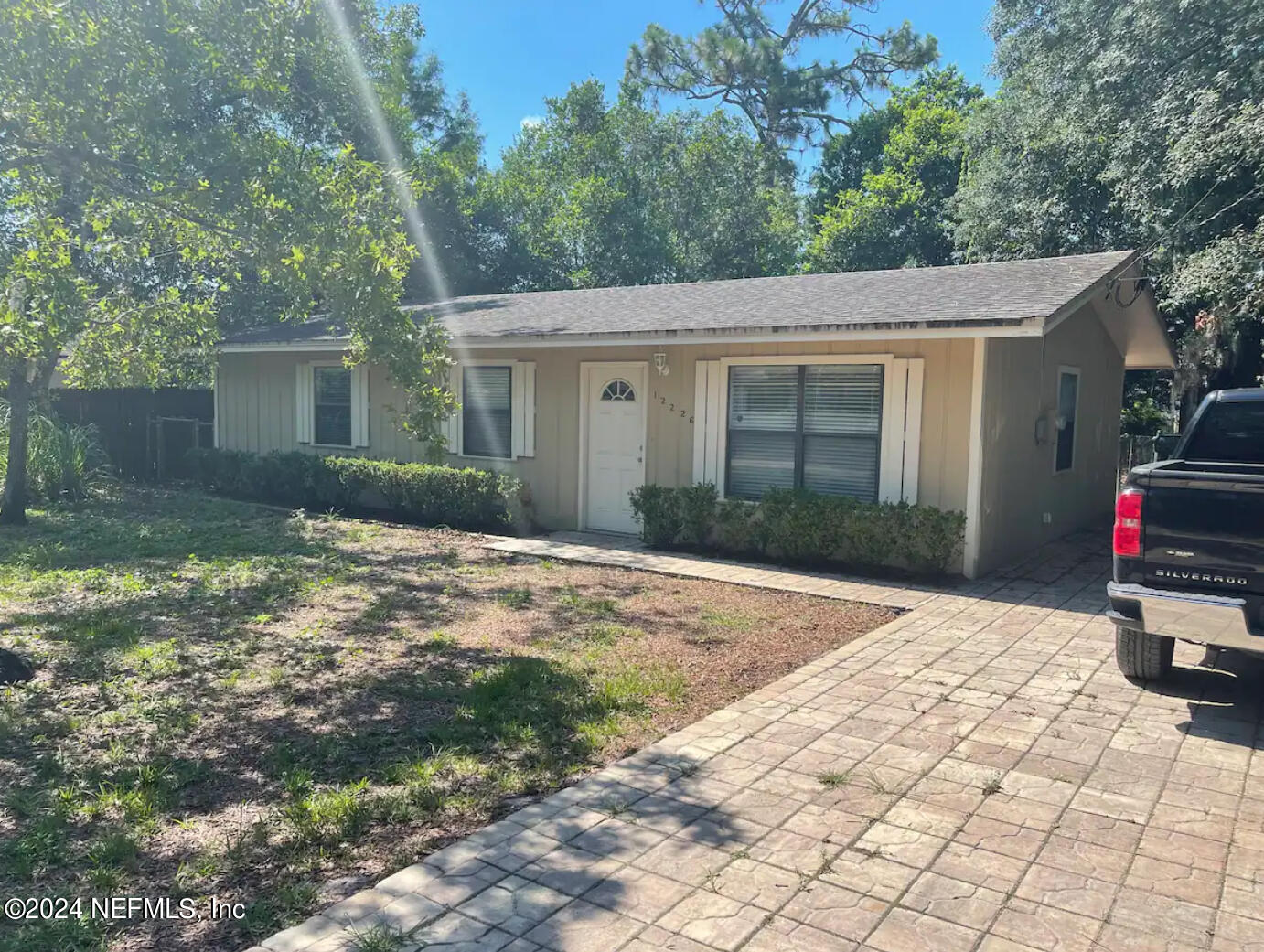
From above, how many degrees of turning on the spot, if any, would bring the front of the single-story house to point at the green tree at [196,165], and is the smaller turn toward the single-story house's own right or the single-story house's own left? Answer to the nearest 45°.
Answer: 0° — it already faces it

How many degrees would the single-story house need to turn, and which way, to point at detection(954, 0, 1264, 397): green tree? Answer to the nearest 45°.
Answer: approximately 180°

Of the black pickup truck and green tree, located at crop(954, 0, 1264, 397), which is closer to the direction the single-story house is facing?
the black pickup truck

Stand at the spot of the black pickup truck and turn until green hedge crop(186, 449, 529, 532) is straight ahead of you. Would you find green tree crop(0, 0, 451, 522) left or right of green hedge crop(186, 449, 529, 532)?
left

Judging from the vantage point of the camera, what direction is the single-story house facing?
facing the viewer and to the left of the viewer

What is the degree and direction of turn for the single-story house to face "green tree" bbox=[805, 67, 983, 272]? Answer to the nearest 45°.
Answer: approximately 135° to its right

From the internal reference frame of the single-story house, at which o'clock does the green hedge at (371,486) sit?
The green hedge is roughly at 2 o'clock from the single-story house.

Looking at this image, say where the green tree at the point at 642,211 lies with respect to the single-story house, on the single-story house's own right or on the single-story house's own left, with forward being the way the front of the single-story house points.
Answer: on the single-story house's own right

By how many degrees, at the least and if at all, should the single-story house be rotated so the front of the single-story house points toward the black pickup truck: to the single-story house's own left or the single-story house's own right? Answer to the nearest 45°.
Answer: approximately 45° to the single-story house's own left
